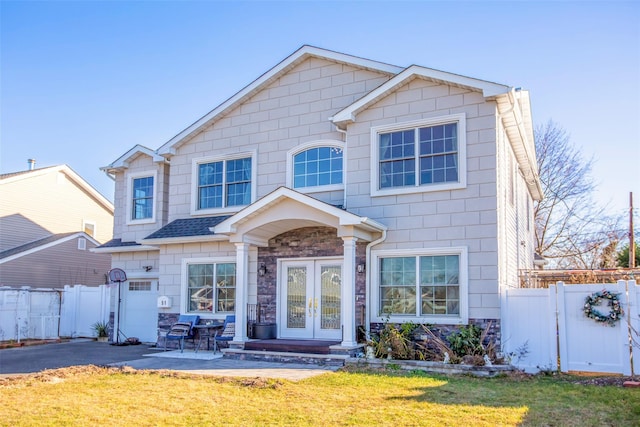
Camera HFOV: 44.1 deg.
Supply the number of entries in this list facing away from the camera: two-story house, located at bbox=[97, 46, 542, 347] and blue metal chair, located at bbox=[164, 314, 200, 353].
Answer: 0

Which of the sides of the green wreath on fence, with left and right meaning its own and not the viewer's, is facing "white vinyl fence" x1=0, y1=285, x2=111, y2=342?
right

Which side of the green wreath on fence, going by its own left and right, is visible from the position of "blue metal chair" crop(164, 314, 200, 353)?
right

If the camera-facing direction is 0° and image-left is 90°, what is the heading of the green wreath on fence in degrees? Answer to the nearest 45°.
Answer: approximately 0°

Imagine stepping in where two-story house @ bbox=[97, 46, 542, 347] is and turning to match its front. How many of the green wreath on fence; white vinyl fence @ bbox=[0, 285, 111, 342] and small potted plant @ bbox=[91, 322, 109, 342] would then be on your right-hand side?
2

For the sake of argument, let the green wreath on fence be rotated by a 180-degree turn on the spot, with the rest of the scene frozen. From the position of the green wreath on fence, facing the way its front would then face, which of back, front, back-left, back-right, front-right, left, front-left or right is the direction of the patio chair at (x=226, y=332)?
left

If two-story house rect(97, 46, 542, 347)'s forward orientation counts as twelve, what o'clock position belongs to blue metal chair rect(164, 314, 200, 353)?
The blue metal chair is roughly at 2 o'clock from the two-story house.

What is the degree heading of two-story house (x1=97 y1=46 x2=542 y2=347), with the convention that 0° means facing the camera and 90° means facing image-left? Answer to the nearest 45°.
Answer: approximately 45°

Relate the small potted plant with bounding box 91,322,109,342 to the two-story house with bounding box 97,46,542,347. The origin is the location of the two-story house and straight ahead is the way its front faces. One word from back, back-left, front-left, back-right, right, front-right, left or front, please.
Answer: right

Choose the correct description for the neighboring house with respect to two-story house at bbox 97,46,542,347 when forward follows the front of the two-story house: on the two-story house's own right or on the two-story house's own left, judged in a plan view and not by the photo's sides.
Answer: on the two-story house's own right
